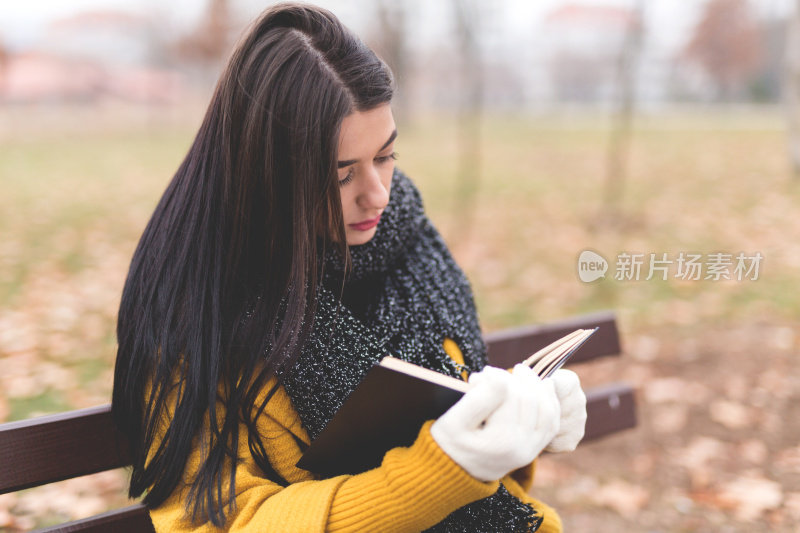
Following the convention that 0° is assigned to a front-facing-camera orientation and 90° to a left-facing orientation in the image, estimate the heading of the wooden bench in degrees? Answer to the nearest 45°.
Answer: approximately 315°

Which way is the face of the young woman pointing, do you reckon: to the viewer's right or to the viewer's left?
to the viewer's right

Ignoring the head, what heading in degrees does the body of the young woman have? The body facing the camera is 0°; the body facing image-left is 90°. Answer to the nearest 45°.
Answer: approximately 315°

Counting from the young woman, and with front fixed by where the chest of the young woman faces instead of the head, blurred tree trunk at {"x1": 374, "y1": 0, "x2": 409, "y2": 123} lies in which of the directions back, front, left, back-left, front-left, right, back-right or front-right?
back-left

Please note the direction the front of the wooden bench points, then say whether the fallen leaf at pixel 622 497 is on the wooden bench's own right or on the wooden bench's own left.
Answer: on the wooden bench's own left

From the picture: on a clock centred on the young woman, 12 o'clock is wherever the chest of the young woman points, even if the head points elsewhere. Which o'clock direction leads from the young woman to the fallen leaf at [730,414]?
The fallen leaf is roughly at 9 o'clock from the young woman.
